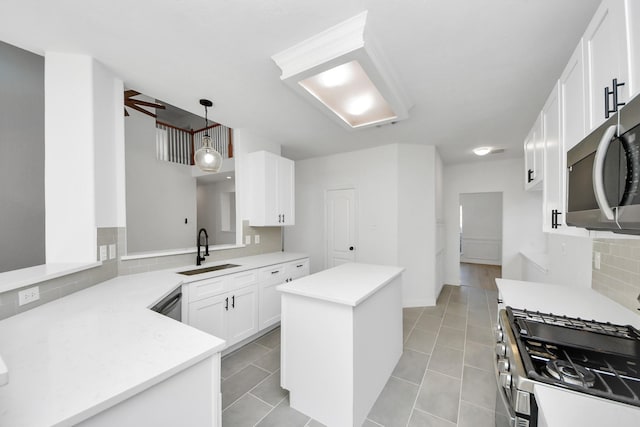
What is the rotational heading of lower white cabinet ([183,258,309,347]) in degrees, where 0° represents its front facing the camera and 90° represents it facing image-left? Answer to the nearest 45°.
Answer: approximately 315°

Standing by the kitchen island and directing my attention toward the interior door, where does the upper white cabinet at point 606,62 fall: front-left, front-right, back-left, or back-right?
back-right

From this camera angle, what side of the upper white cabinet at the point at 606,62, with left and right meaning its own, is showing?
left

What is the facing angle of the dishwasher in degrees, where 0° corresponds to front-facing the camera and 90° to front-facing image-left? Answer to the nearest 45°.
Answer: approximately 315°

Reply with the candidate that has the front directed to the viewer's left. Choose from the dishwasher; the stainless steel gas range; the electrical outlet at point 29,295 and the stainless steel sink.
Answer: the stainless steel gas range

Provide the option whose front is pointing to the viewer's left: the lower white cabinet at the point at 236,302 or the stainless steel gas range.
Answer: the stainless steel gas range

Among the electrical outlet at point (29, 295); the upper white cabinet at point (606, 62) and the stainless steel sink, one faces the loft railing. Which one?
the upper white cabinet

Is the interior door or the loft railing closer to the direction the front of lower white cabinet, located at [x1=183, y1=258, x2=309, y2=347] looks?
the interior door
